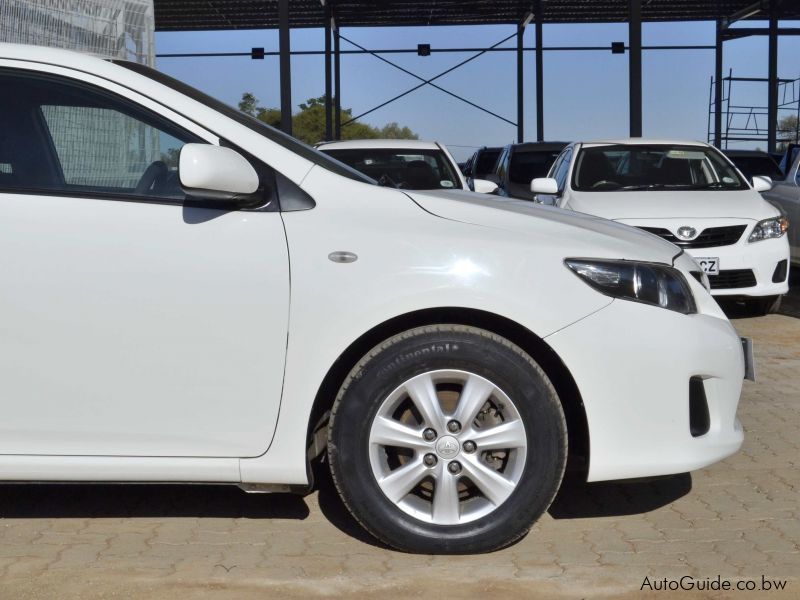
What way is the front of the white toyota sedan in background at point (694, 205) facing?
toward the camera

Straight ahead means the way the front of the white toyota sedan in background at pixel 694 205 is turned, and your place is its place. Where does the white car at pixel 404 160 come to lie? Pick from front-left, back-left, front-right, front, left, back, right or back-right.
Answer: right

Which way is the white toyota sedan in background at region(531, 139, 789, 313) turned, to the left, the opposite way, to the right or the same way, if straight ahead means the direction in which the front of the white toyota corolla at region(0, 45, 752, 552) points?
to the right

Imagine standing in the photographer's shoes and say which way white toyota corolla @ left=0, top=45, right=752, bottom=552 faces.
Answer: facing to the right of the viewer

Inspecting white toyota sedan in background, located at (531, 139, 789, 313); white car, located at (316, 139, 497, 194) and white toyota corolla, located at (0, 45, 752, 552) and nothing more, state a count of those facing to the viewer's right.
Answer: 1

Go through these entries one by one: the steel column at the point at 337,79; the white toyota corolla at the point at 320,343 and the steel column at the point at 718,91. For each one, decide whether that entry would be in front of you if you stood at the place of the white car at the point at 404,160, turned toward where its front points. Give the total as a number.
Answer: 1

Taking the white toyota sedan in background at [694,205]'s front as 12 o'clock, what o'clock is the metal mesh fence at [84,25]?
The metal mesh fence is roughly at 2 o'clock from the white toyota sedan in background.

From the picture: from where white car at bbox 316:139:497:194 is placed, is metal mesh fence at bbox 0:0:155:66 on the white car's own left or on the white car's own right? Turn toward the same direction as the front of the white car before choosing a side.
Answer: on the white car's own right

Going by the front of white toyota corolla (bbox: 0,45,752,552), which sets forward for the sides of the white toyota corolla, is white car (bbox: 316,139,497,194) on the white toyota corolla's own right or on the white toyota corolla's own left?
on the white toyota corolla's own left

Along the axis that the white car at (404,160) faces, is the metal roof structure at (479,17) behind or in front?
behind

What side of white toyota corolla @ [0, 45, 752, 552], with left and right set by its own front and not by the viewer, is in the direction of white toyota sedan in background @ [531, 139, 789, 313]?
left

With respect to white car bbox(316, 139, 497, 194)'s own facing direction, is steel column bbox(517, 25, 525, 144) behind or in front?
behind

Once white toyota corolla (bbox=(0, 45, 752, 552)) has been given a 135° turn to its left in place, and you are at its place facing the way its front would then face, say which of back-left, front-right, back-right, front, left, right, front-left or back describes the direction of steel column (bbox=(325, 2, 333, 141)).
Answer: front-right

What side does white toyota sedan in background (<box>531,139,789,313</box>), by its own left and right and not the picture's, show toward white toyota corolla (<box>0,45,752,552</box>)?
front

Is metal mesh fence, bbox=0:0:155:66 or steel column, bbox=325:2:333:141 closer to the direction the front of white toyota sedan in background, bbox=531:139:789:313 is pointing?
the metal mesh fence

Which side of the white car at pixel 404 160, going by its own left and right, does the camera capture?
front

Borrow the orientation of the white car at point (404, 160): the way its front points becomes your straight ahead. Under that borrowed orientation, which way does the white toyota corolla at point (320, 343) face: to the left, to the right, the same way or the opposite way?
to the left
